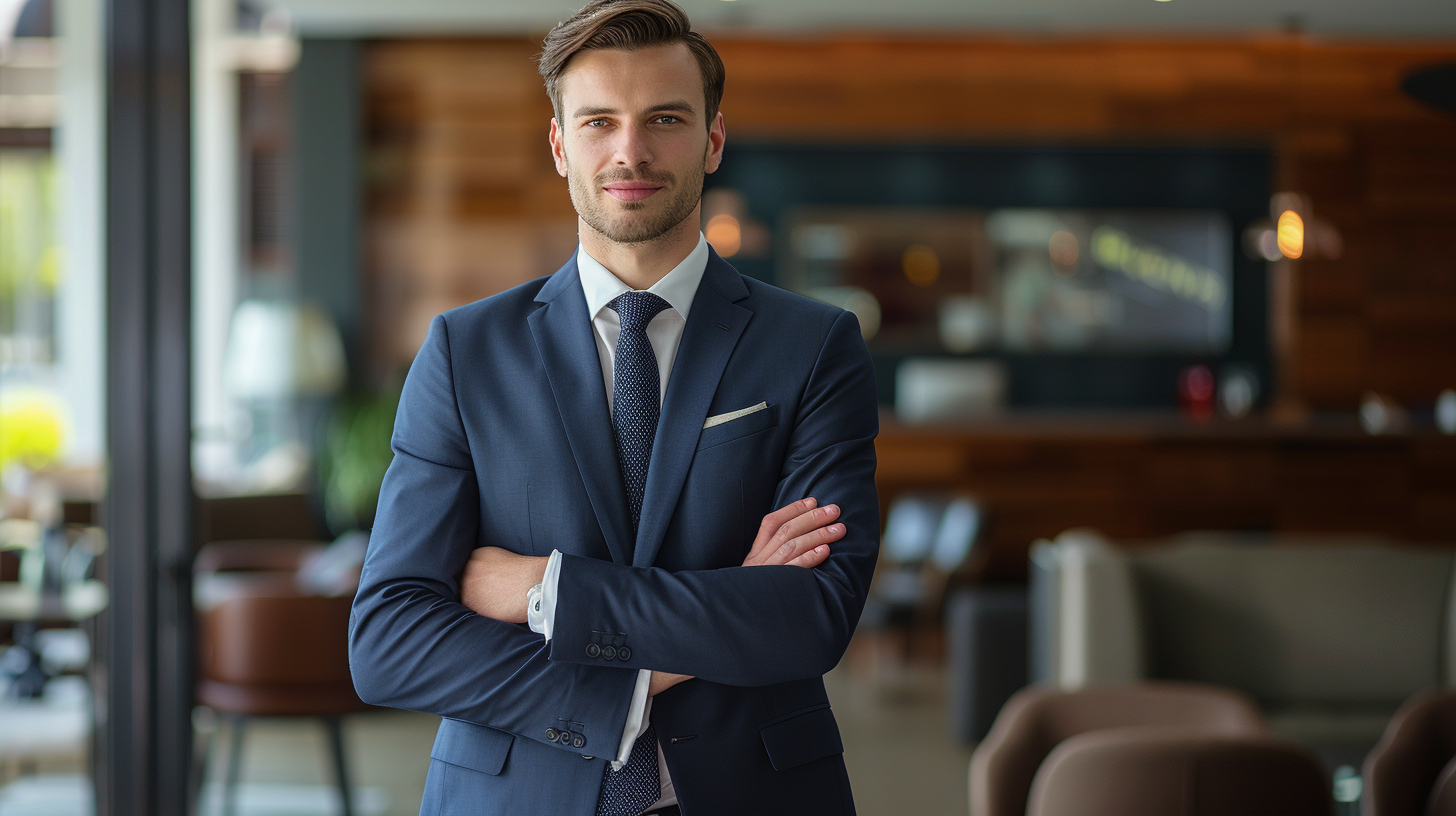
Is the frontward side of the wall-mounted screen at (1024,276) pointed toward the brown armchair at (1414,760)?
yes

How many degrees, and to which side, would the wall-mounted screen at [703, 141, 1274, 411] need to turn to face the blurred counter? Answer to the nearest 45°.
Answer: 0° — it already faces it

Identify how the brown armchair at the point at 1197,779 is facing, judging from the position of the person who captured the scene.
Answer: facing away from the viewer

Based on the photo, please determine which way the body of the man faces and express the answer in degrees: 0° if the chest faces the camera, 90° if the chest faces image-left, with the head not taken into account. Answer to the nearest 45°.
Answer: approximately 0°

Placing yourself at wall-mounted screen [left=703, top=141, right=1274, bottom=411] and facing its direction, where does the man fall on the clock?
The man is roughly at 12 o'clock from the wall-mounted screen.

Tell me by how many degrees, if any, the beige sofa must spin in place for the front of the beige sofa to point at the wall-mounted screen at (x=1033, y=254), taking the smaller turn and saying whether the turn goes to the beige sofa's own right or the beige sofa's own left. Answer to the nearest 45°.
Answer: approximately 180°

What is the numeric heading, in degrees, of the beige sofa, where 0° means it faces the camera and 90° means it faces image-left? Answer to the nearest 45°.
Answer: approximately 0°
